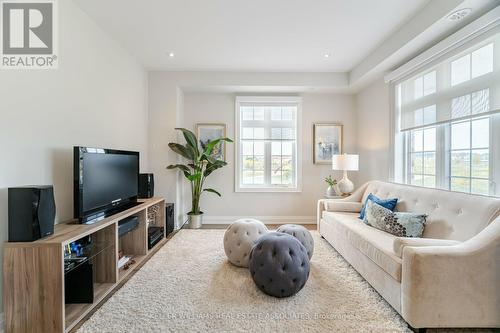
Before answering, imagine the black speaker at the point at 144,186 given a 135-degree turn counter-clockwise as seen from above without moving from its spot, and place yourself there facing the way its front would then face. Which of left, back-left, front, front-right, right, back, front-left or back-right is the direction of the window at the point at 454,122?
back

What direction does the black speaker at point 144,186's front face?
to the viewer's right

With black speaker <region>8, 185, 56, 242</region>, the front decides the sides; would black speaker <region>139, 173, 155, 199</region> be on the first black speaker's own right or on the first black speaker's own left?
on the first black speaker's own left

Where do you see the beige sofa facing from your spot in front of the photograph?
facing the viewer and to the left of the viewer

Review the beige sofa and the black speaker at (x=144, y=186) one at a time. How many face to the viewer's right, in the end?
1

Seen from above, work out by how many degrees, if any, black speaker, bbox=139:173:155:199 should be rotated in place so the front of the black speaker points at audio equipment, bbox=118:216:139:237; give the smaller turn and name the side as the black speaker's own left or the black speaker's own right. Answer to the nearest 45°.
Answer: approximately 90° to the black speaker's own right

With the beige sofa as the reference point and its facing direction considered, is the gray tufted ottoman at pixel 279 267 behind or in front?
in front

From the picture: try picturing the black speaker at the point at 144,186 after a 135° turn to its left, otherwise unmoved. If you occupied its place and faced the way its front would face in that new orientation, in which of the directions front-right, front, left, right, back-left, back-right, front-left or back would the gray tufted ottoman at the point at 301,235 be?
back

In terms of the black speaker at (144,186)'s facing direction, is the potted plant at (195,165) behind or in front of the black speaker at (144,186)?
in front

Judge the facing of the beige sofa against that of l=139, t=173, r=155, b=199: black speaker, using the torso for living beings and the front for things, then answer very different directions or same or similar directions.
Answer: very different directions

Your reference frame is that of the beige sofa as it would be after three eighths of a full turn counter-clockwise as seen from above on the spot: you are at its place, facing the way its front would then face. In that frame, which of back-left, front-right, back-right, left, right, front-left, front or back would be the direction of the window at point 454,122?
left

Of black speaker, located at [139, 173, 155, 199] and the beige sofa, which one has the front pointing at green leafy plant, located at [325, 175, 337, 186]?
the black speaker

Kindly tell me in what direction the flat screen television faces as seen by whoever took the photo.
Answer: facing the viewer and to the right of the viewer
